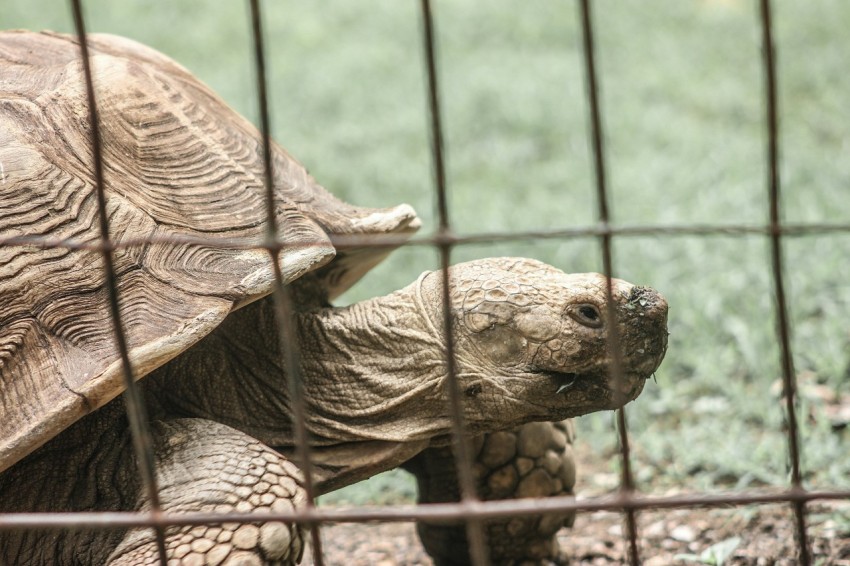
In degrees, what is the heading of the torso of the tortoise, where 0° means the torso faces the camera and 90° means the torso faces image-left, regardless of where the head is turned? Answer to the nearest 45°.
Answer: approximately 270°

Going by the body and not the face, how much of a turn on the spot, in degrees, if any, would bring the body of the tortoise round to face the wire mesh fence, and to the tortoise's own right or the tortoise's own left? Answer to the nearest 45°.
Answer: approximately 45° to the tortoise's own right
